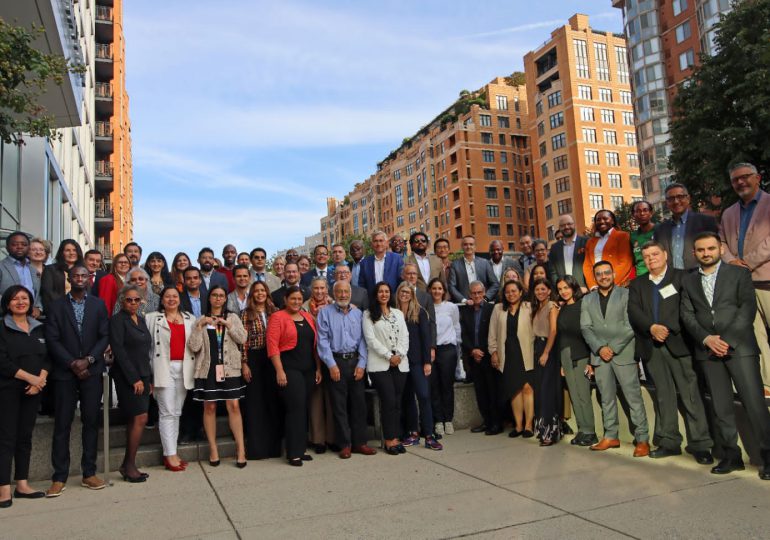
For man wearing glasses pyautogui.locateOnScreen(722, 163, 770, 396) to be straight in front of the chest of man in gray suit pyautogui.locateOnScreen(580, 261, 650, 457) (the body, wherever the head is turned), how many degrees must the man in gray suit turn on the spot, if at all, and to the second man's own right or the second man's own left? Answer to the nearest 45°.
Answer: approximately 90° to the second man's own left

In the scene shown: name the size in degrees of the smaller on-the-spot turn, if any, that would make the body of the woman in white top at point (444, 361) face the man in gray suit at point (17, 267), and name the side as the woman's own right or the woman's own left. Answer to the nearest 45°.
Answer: approximately 90° to the woman's own right

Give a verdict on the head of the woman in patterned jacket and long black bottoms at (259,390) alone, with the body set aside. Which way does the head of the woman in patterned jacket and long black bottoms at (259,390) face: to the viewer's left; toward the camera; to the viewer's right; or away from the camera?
toward the camera

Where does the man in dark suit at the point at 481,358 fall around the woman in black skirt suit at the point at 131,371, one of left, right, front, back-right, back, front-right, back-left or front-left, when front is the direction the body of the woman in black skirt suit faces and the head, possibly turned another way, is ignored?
front-left

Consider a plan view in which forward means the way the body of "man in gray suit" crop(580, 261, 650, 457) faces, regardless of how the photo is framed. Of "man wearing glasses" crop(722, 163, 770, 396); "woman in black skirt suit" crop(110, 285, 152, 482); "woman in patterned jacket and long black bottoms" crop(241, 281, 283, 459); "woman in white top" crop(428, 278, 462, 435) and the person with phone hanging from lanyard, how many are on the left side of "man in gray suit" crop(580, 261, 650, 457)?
1

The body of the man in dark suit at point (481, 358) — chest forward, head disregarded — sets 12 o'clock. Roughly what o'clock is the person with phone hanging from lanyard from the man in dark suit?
The person with phone hanging from lanyard is roughly at 2 o'clock from the man in dark suit.

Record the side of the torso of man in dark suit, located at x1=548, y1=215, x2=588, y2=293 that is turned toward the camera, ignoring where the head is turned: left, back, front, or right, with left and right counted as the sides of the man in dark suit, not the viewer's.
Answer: front

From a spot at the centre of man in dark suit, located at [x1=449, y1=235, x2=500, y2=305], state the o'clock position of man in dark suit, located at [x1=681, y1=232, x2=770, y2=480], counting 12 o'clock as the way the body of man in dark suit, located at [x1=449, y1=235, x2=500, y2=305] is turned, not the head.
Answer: man in dark suit, located at [x1=681, y1=232, x2=770, y2=480] is roughly at 11 o'clock from man in dark suit, located at [x1=449, y1=235, x2=500, y2=305].

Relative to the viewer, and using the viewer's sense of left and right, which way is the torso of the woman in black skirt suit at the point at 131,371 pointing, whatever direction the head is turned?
facing the viewer and to the right of the viewer

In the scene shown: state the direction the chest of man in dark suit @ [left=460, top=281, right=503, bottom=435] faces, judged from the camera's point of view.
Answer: toward the camera

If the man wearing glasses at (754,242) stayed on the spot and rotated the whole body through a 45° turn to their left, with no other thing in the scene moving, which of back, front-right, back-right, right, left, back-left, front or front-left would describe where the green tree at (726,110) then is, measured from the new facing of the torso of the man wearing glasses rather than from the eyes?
back

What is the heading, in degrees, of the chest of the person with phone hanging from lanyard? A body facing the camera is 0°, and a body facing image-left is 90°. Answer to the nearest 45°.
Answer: approximately 0°

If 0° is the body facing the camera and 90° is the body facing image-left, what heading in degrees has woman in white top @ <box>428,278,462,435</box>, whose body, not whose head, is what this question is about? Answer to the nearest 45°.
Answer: approximately 0°

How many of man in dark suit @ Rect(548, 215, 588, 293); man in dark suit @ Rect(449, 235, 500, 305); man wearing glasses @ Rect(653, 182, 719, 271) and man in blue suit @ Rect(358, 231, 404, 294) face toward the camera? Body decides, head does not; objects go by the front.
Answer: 4

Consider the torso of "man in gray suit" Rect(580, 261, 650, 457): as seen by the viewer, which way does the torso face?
toward the camera
